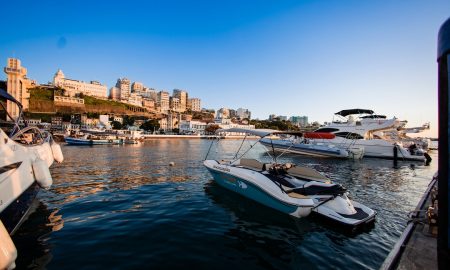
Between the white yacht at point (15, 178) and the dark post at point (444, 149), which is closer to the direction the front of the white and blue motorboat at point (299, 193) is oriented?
the white yacht

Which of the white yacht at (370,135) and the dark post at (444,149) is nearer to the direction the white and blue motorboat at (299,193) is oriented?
the white yacht

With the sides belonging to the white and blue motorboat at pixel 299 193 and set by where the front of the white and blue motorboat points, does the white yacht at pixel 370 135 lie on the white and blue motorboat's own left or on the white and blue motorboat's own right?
on the white and blue motorboat's own right

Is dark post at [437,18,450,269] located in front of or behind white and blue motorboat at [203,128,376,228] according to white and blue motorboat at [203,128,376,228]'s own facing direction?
behind

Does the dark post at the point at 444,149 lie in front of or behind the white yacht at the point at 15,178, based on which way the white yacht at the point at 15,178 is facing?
in front

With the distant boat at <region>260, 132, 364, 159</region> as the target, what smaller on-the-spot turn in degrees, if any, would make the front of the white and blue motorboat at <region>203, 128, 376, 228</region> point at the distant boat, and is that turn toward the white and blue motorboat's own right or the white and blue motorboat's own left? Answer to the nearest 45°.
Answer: approximately 45° to the white and blue motorboat's own right

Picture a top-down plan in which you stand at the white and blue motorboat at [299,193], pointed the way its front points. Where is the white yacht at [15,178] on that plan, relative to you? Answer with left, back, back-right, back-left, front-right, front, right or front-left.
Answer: left

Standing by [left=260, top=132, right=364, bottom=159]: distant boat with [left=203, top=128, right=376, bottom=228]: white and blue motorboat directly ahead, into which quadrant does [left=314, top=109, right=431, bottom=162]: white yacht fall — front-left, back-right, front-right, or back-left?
back-left

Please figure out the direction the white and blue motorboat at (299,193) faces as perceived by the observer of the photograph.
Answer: facing away from the viewer and to the left of the viewer
